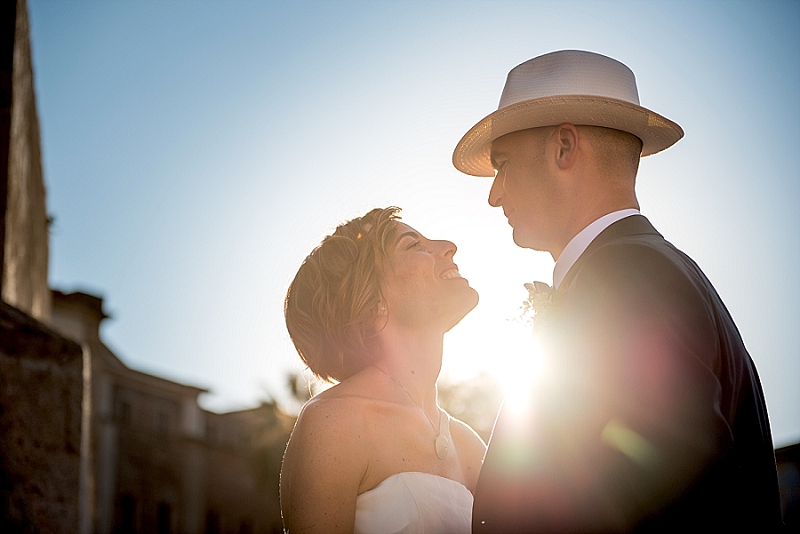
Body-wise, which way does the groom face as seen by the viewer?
to the viewer's left

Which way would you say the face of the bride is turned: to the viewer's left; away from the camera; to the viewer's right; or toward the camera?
to the viewer's right

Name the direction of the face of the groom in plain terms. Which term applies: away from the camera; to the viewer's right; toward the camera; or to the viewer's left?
to the viewer's left
